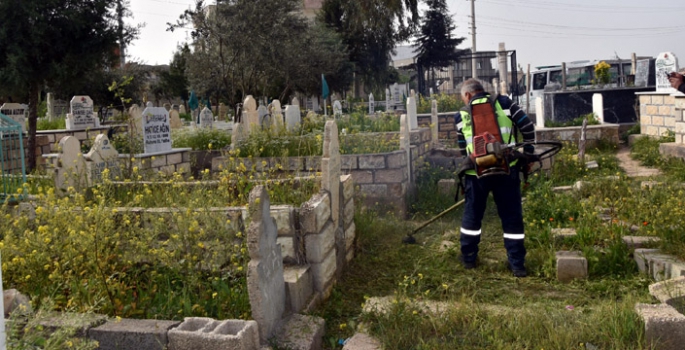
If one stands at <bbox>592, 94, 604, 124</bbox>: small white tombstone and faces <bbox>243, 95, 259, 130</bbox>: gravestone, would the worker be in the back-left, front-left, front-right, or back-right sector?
front-left

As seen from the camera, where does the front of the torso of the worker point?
away from the camera

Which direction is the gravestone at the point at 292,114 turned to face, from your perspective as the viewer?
facing the viewer

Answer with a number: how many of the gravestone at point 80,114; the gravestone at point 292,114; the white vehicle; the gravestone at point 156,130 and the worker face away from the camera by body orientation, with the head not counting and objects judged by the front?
1

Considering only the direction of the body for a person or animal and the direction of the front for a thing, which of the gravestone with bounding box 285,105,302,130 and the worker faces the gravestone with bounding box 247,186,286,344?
the gravestone with bounding box 285,105,302,130

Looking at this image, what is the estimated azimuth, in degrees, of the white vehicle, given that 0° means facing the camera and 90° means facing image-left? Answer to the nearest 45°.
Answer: approximately 90°

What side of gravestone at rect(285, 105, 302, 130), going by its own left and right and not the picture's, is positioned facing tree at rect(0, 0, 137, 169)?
right

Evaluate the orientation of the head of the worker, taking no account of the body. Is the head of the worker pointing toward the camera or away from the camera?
away from the camera

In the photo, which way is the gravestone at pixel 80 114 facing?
toward the camera

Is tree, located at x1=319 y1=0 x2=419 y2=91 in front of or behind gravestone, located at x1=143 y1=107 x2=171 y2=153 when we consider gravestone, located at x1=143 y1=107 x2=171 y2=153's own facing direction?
behind

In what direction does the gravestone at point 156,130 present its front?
toward the camera

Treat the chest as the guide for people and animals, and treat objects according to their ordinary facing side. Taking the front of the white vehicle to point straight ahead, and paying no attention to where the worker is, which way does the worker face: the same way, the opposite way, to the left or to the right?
to the right
